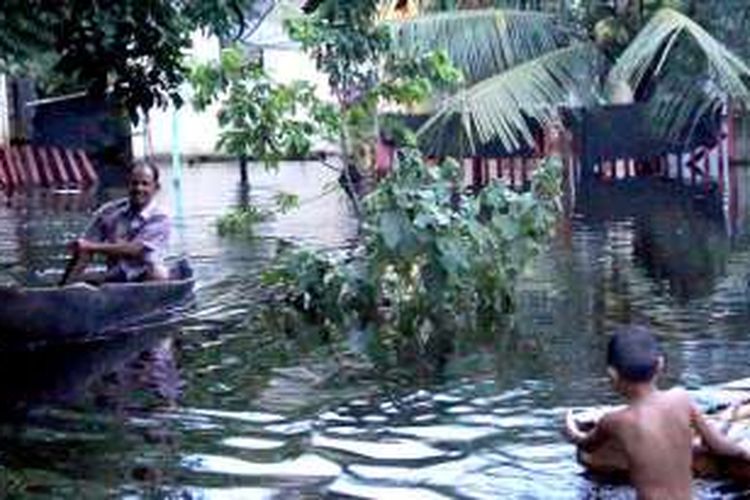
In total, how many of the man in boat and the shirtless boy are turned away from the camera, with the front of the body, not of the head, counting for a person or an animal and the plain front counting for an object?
1

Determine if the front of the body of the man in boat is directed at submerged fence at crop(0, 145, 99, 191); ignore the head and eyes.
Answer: no

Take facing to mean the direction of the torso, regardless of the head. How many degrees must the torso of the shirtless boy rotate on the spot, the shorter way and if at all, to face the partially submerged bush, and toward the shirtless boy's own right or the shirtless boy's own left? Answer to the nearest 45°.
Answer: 0° — they already face it

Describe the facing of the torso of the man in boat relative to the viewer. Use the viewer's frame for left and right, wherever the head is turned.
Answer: facing the viewer and to the left of the viewer

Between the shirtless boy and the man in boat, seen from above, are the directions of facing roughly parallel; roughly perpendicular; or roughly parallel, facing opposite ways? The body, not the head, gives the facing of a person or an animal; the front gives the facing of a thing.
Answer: roughly parallel, facing opposite ways

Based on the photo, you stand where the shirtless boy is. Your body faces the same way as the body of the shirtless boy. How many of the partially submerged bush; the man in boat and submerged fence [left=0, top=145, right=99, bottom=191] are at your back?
0

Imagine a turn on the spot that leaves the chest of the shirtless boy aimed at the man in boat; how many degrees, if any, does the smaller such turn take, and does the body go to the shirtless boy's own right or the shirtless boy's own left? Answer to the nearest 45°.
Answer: approximately 45° to the shirtless boy's own left

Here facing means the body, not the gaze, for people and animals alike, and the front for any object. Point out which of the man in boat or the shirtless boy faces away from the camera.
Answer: the shirtless boy

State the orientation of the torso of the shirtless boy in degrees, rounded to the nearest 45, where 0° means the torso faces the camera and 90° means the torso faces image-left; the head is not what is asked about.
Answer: approximately 180°

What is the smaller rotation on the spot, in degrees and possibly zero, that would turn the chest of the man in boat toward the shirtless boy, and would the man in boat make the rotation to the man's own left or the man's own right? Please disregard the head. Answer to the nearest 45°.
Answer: approximately 45° to the man's own left

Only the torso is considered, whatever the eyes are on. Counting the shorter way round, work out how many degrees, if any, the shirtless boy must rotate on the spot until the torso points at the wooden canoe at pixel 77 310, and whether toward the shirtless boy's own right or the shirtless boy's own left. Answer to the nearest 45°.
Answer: approximately 45° to the shirtless boy's own left
